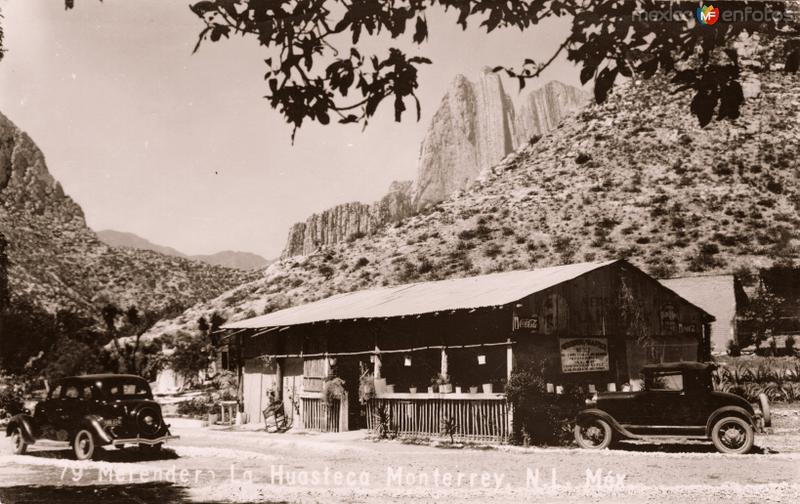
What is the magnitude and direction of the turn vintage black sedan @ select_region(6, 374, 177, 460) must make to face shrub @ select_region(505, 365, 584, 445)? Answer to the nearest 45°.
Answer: approximately 135° to its right

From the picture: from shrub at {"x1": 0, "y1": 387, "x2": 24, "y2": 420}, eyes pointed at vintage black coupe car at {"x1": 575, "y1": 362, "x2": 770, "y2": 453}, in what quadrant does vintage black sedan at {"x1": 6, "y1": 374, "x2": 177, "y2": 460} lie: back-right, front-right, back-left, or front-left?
front-right

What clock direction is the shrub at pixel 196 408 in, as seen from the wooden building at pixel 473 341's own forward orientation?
The shrub is roughly at 3 o'clock from the wooden building.

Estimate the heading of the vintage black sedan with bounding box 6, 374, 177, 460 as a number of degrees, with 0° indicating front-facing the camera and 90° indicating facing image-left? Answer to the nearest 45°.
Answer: approximately 135°

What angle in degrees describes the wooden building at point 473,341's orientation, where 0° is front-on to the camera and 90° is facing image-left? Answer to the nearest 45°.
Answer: approximately 45°

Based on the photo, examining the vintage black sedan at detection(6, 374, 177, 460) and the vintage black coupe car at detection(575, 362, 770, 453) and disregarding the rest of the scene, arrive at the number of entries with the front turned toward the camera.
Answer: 0
